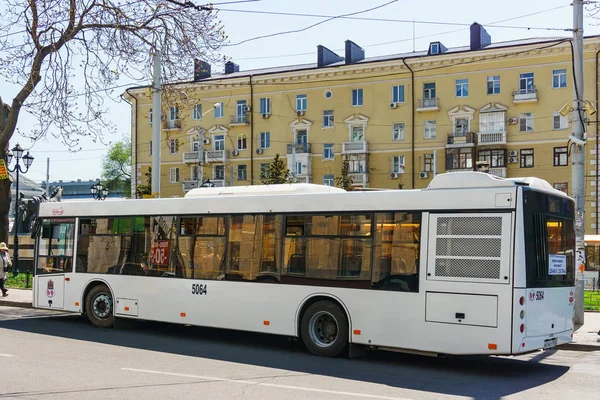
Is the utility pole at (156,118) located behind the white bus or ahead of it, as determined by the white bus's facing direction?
ahead

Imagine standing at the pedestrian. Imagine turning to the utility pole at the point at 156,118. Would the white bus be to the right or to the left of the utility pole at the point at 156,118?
right

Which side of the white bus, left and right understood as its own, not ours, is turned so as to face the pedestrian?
front

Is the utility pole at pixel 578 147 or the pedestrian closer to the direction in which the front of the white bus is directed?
the pedestrian

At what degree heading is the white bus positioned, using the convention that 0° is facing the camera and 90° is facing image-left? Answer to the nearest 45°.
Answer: approximately 135°
